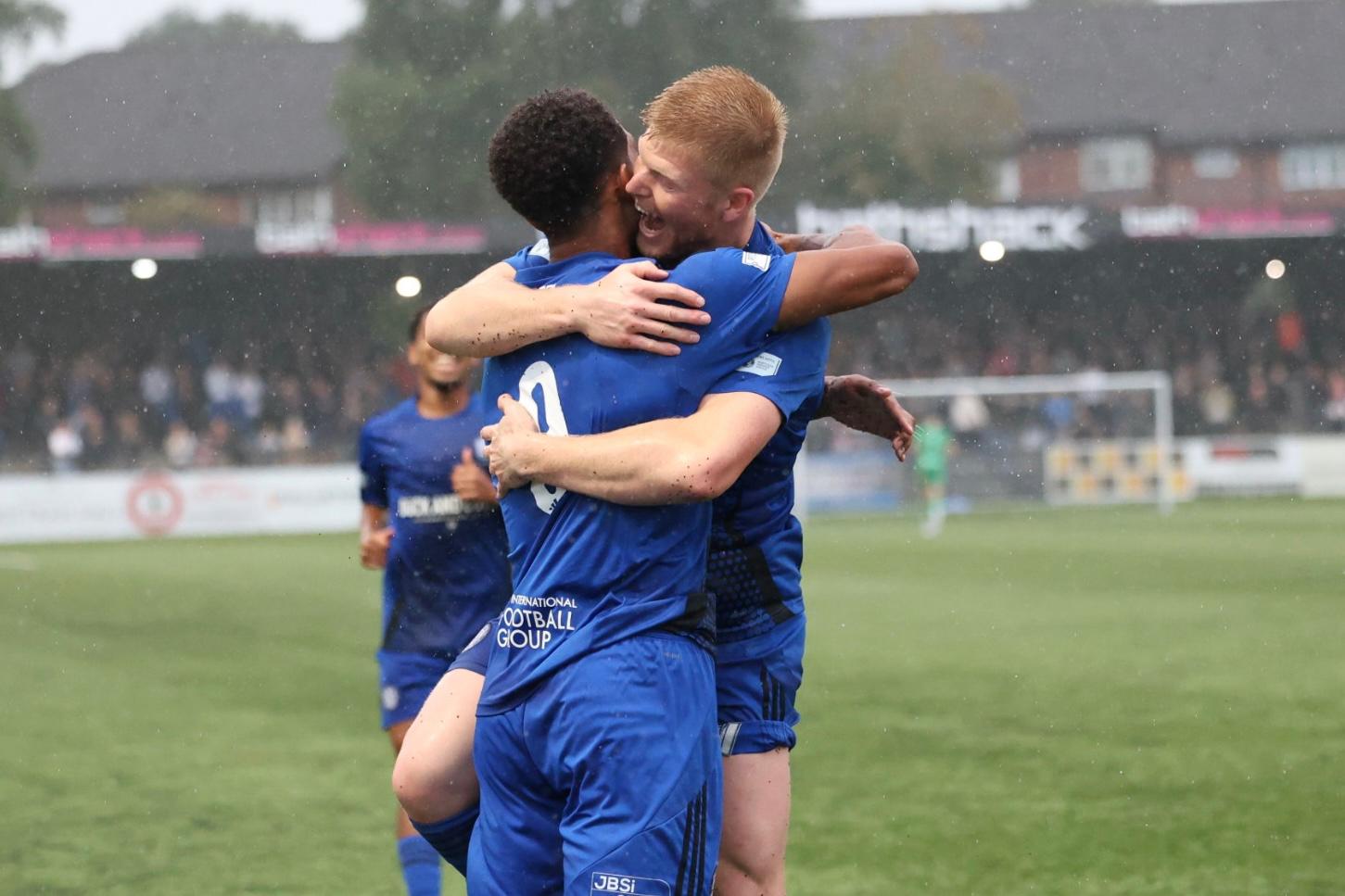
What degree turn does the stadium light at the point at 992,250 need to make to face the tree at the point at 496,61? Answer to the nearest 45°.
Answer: approximately 90° to its right

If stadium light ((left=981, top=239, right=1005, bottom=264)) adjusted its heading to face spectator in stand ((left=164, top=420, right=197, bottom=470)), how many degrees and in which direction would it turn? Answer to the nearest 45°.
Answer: approximately 45° to its right

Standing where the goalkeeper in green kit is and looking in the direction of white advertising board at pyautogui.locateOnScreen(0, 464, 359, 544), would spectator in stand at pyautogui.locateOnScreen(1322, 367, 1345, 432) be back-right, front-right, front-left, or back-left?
back-right

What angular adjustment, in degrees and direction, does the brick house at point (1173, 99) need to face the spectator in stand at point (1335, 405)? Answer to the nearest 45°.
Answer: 0° — it already faces them

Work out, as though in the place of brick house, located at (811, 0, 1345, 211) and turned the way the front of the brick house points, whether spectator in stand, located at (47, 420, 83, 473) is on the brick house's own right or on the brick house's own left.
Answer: on the brick house's own right

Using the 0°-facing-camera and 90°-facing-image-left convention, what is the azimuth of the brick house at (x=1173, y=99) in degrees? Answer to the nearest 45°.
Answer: approximately 0°

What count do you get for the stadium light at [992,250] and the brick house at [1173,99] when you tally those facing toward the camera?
2
